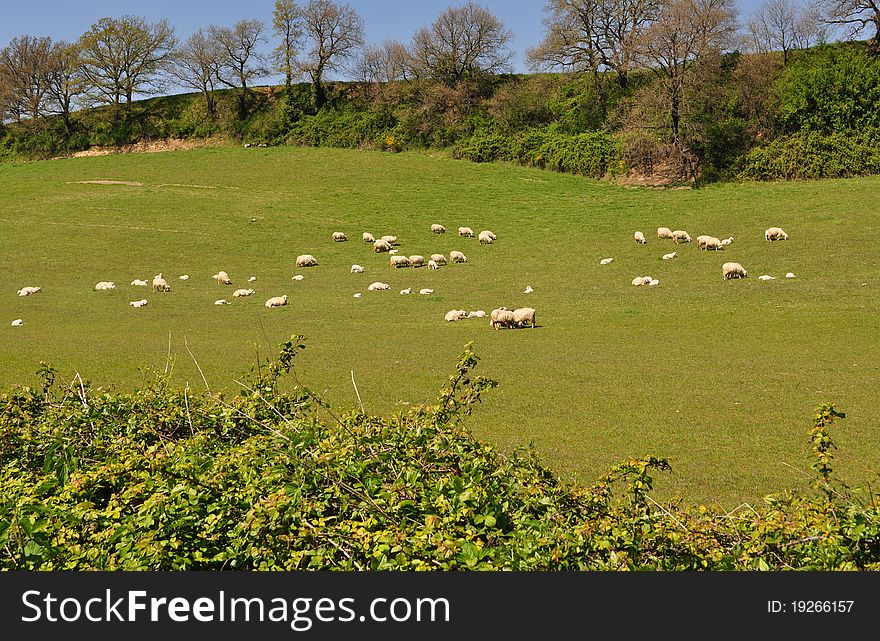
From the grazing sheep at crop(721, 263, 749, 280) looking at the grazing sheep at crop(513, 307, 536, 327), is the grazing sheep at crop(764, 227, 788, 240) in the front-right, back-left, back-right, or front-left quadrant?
back-right

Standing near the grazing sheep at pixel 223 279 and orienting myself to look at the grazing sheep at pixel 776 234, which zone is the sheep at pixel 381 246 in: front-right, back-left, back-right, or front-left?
front-left

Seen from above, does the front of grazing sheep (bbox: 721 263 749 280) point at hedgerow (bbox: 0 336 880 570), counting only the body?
no

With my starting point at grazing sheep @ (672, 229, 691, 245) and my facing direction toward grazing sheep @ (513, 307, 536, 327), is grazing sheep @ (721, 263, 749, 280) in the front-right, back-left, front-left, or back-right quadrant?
front-left

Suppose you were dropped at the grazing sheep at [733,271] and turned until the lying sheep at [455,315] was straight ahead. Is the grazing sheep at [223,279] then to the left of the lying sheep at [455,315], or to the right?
right

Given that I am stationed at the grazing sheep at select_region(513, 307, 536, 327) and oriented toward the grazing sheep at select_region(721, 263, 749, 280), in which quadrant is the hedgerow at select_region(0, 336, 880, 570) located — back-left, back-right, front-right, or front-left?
back-right

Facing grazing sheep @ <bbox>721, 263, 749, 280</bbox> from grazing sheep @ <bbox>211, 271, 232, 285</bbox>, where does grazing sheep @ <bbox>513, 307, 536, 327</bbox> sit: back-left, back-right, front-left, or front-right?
front-right

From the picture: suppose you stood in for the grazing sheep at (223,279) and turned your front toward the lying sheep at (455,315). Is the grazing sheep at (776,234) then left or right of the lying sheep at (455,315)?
left
